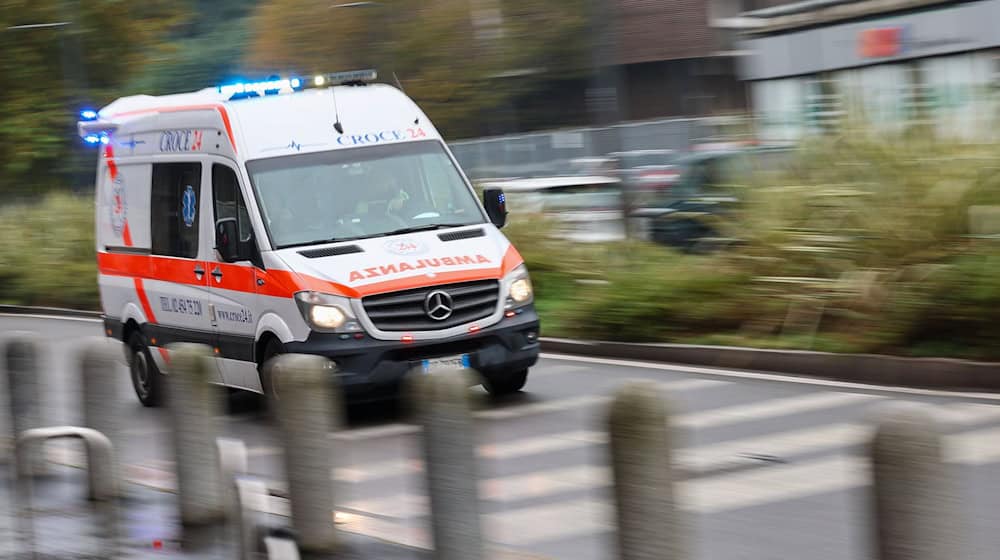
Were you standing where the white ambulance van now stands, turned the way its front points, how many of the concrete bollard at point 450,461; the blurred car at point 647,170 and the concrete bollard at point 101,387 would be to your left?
1

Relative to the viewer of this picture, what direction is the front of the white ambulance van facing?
facing the viewer and to the right of the viewer

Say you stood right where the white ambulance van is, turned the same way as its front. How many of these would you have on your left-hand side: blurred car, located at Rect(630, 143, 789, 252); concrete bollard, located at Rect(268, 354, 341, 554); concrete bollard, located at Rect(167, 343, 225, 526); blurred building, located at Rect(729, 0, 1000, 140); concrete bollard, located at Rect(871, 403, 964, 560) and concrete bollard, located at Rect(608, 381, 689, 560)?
2

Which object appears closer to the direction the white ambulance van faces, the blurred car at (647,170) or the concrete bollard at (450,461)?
the concrete bollard

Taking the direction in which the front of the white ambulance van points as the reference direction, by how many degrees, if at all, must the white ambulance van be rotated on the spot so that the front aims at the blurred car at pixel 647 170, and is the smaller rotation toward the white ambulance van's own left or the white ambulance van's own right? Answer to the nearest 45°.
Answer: approximately 90° to the white ambulance van's own left

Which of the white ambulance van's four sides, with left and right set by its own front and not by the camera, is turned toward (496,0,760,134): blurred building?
left

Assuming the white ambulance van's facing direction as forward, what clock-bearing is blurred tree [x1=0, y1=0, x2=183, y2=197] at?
The blurred tree is roughly at 7 o'clock from the white ambulance van.

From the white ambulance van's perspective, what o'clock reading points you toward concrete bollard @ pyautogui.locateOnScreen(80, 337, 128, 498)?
The concrete bollard is roughly at 2 o'clock from the white ambulance van.

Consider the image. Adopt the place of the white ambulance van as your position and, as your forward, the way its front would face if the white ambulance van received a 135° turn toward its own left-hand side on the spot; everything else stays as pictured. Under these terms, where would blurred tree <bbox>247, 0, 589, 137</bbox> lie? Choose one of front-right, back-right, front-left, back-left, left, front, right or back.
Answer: front

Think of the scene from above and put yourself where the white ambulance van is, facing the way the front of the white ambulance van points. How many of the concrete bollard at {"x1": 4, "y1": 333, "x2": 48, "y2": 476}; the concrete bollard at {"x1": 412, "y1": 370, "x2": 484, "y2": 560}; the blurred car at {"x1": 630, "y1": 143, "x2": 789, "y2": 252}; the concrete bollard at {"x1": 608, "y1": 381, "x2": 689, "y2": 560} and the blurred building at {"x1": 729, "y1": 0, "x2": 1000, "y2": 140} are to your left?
2

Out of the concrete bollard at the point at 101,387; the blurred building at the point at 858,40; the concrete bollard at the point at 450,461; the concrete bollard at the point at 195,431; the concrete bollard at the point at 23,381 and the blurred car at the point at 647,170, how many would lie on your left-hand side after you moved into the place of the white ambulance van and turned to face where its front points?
2

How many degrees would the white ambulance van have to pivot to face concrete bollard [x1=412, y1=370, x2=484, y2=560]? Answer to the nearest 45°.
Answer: approximately 45° to its right

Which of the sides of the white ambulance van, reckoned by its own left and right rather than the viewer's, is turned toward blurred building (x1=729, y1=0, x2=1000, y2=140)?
left
